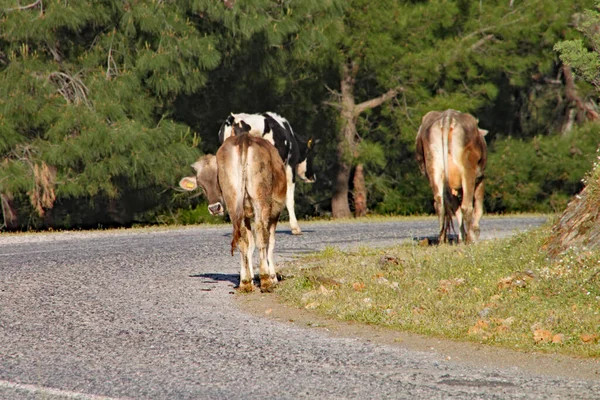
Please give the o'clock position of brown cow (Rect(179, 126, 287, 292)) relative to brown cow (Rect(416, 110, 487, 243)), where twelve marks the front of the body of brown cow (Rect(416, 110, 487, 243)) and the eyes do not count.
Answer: brown cow (Rect(179, 126, 287, 292)) is roughly at 7 o'clock from brown cow (Rect(416, 110, 487, 243)).

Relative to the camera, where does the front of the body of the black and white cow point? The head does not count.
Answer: to the viewer's right

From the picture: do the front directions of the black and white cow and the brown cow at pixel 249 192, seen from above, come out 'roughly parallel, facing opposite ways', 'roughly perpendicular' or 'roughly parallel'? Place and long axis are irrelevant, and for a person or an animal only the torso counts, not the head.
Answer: roughly perpendicular

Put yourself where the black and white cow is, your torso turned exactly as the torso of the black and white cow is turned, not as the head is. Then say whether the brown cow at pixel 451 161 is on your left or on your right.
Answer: on your right

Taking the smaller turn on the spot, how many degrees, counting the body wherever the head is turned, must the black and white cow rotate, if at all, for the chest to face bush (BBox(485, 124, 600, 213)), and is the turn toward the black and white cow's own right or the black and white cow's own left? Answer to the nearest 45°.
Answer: approximately 45° to the black and white cow's own left

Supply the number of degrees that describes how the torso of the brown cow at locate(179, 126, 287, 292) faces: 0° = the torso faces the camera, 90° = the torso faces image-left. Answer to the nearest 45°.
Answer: approximately 180°

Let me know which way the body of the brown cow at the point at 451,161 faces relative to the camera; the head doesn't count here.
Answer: away from the camera

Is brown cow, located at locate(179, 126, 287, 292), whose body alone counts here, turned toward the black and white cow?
yes
